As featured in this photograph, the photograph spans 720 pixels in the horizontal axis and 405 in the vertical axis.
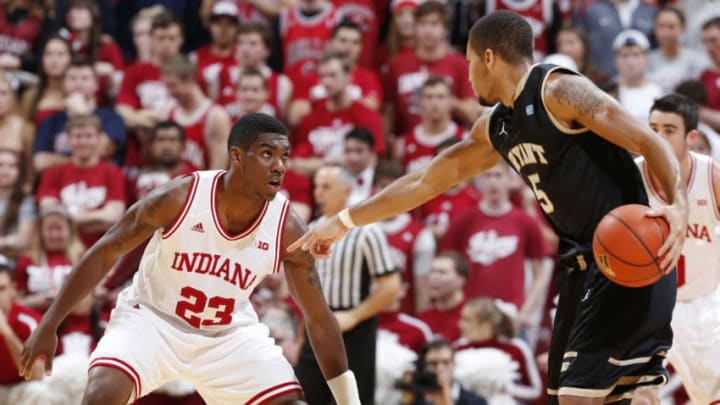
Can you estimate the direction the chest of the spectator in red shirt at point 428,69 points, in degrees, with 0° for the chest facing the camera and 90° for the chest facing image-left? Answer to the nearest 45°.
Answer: approximately 0°

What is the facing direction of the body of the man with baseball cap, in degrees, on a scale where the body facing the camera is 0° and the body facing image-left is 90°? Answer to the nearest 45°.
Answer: approximately 0°

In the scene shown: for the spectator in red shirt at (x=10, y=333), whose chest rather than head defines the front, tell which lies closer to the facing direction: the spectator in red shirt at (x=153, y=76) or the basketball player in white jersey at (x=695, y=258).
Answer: the basketball player in white jersey

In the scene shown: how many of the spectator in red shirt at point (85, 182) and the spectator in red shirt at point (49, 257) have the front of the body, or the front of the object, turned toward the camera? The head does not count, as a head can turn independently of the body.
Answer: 2

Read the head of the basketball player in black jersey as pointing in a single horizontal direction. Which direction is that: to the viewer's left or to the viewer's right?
to the viewer's left
